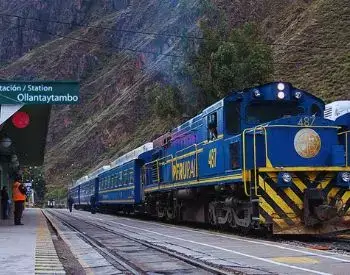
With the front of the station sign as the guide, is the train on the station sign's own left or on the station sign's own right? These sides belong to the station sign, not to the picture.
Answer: on the station sign's own left

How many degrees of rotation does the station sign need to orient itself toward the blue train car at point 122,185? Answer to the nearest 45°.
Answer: approximately 180°

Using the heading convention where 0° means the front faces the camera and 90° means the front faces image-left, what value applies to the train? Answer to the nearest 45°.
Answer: approximately 315°

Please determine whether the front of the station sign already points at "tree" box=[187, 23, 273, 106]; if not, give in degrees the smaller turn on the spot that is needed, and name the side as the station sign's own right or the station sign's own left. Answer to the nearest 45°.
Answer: approximately 135° to the station sign's own left

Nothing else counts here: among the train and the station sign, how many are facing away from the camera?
0
